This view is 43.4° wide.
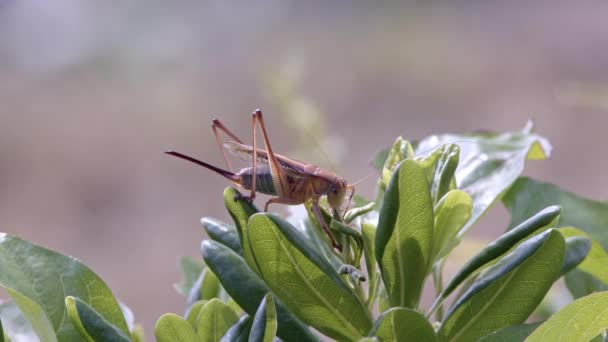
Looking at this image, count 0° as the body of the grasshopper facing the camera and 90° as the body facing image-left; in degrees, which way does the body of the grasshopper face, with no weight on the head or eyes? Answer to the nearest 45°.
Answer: approximately 270°
